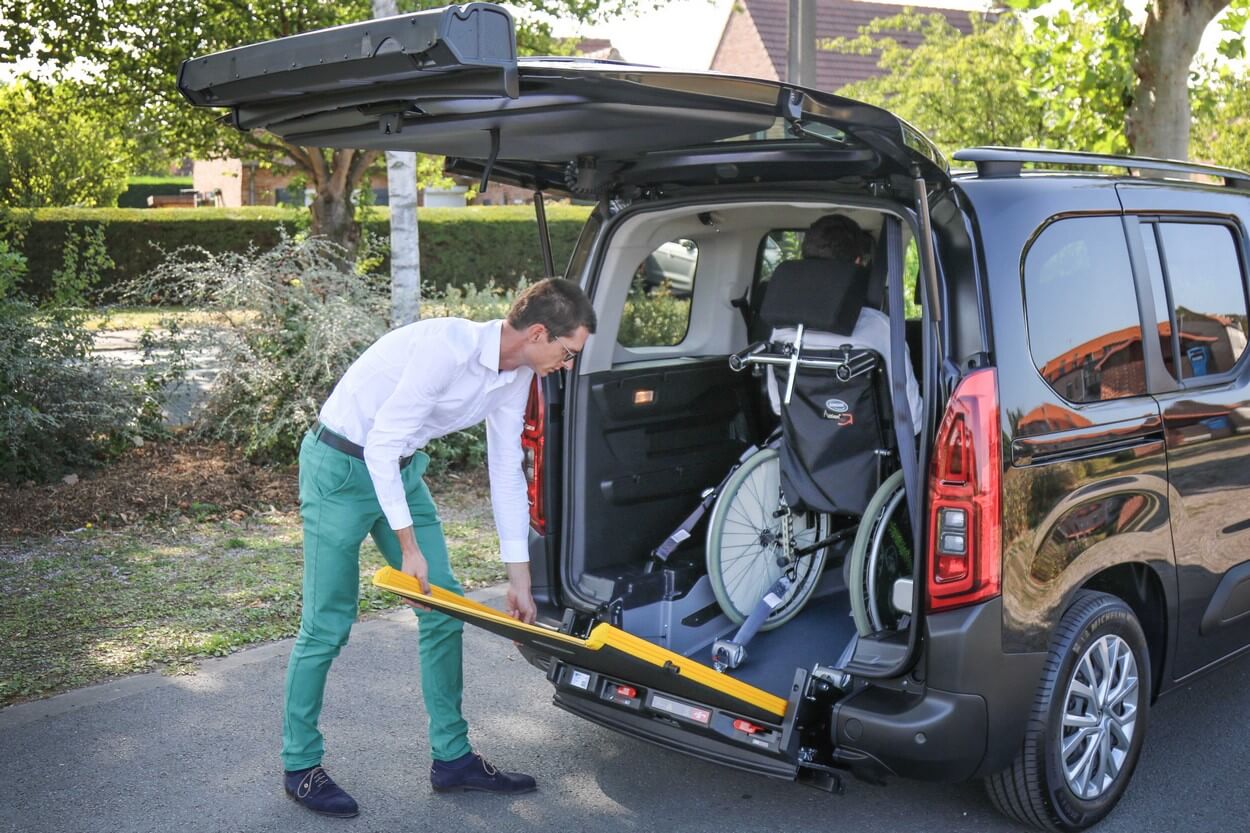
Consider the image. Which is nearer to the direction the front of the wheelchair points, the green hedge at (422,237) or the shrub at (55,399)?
the green hedge

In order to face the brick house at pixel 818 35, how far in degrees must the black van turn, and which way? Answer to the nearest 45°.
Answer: approximately 45° to its left

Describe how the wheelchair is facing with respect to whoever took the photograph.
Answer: facing away from the viewer and to the right of the viewer

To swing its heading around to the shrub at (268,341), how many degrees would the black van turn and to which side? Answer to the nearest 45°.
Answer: approximately 90° to its left

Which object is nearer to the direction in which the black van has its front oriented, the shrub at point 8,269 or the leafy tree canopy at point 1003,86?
the leafy tree canopy

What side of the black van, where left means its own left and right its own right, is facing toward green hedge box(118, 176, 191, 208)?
left

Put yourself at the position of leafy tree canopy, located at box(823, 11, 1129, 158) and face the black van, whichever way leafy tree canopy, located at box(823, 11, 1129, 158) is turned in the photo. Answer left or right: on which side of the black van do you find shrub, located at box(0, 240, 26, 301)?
right

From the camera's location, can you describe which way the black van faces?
facing away from the viewer and to the right of the viewer

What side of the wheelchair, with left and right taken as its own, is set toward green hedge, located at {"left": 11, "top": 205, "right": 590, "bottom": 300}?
left

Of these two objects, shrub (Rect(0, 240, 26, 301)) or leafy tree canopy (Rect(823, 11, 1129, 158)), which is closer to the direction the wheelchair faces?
the leafy tree canopy

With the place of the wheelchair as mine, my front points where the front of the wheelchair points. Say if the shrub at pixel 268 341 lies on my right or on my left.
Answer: on my left

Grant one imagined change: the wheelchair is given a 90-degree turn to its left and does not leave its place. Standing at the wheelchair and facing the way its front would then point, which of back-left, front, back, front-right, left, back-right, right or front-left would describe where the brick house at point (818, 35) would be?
front-right
